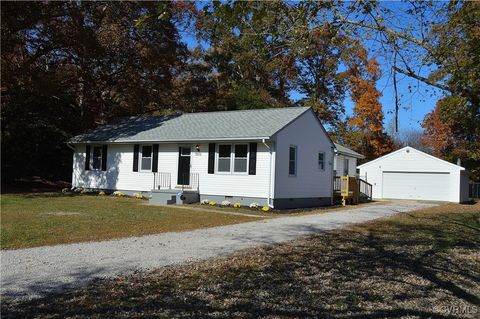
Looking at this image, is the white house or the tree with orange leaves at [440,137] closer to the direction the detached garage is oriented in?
the white house

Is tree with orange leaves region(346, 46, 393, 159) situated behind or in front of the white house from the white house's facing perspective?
behind

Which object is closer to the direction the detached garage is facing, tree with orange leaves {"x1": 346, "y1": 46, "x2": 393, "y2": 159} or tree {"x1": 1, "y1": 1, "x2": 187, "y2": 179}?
the tree

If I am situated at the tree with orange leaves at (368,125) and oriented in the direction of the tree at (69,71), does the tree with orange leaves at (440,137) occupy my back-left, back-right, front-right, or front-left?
back-left

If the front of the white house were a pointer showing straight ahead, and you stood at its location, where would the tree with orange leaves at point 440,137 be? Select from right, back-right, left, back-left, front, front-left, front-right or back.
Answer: back

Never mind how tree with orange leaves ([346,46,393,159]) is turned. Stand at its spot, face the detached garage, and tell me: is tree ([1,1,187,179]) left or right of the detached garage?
right

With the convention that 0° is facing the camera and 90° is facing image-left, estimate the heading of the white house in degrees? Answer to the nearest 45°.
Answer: approximately 45°

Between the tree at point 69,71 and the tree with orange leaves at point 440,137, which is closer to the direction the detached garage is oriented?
the tree

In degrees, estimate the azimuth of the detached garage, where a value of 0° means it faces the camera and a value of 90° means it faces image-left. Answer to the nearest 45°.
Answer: approximately 0°
